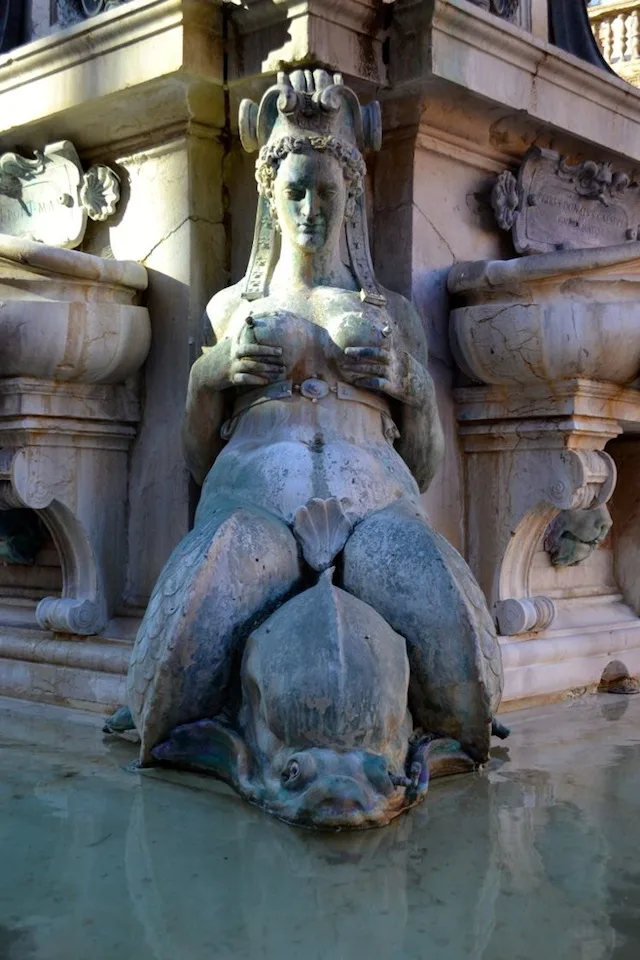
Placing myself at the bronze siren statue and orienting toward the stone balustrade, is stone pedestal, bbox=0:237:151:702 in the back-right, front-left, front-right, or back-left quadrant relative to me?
front-left

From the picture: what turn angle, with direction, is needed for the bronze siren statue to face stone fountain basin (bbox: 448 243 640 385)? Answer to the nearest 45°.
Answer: approximately 135° to its left

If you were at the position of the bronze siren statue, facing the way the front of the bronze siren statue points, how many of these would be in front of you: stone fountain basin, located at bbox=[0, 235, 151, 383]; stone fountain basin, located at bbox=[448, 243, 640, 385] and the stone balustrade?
0

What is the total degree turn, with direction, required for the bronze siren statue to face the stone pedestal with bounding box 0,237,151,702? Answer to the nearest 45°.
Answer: approximately 135° to its right

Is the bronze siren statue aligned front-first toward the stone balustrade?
no

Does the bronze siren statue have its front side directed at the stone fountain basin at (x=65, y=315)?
no

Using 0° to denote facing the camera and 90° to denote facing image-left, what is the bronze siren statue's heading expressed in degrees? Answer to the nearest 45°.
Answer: approximately 0°

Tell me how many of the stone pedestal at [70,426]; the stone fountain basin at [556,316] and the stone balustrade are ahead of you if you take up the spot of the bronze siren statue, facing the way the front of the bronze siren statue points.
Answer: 0
